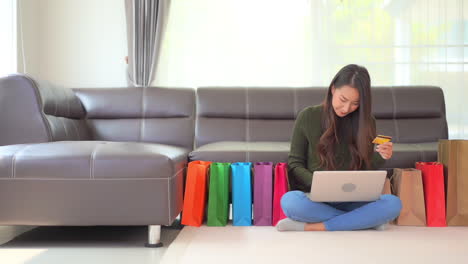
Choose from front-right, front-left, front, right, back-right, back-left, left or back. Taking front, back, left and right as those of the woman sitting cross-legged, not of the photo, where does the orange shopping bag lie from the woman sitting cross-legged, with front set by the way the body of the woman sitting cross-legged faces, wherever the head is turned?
right

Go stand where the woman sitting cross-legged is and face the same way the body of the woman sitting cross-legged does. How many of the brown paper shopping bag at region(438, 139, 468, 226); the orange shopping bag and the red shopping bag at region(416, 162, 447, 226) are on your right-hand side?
1

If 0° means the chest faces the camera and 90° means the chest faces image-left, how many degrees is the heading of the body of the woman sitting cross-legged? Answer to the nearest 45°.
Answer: approximately 0°

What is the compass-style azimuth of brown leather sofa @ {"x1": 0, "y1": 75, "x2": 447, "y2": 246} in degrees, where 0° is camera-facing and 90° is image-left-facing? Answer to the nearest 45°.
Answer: approximately 0°

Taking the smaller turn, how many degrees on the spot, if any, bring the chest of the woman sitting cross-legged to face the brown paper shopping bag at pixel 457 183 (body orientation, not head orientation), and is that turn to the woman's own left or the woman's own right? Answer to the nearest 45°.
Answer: approximately 135° to the woman's own left

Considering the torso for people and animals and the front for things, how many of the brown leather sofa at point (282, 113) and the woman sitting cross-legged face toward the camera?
2
